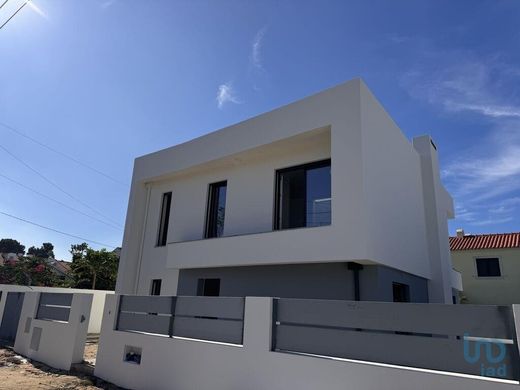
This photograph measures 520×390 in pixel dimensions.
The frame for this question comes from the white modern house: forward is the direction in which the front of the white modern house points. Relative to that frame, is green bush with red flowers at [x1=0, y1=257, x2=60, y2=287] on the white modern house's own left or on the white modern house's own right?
on the white modern house's own right

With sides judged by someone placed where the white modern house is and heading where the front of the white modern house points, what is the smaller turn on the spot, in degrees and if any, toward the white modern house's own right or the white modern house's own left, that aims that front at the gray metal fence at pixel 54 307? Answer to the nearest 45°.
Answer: approximately 45° to the white modern house's own right

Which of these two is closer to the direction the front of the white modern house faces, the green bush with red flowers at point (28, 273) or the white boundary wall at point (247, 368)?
the white boundary wall

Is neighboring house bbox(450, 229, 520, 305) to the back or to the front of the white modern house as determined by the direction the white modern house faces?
to the back

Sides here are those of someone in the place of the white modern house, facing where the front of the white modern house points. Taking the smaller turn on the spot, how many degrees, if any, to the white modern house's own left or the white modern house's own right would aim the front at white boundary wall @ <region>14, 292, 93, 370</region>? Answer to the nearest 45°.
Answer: approximately 45° to the white modern house's own right

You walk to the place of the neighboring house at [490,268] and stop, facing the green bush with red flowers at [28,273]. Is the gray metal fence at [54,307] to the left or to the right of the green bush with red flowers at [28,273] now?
left

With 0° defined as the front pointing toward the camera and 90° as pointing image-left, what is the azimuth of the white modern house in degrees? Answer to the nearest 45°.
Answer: approximately 45°

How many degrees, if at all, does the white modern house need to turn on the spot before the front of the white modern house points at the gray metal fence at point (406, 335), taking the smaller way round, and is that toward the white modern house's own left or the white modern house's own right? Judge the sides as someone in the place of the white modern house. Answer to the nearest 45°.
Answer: approximately 45° to the white modern house's own left

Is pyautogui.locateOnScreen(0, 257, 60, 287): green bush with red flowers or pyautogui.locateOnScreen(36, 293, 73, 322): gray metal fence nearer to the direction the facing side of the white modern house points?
the gray metal fence

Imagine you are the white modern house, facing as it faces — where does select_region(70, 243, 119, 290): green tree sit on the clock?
The green tree is roughly at 3 o'clock from the white modern house.
